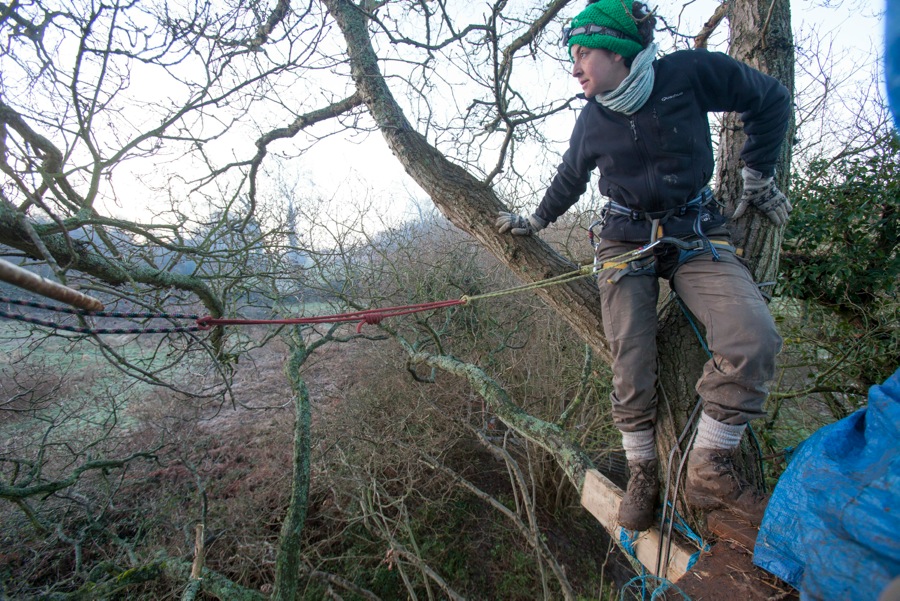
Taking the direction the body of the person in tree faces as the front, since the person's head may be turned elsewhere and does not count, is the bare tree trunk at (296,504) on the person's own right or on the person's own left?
on the person's own right

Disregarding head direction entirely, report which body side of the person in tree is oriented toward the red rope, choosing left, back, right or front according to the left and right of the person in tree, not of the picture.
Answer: right

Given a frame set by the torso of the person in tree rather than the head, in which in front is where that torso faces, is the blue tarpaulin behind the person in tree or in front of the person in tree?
in front

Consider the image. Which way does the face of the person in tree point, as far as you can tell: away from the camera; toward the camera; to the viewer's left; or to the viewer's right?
to the viewer's left

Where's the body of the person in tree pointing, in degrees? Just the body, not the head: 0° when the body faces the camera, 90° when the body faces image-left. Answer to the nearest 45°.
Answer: approximately 0°
